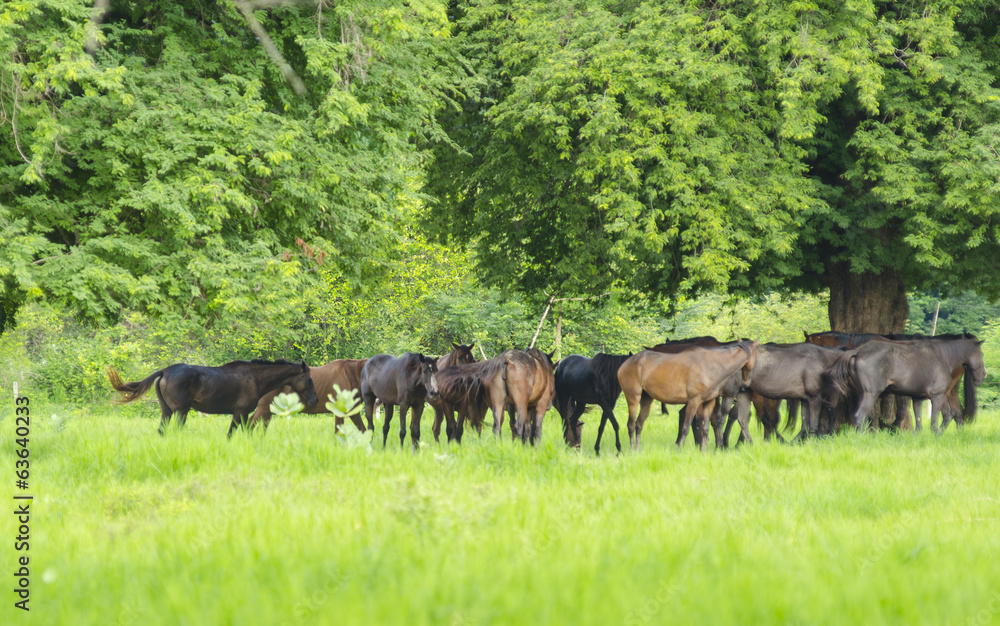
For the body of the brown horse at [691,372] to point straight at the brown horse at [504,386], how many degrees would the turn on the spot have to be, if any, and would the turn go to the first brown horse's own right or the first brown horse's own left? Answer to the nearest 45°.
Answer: approximately 180°

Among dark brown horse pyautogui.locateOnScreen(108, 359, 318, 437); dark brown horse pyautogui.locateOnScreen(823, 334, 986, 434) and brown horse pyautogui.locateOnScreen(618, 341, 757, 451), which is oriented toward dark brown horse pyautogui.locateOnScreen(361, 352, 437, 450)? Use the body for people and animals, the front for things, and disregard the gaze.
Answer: dark brown horse pyautogui.locateOnScreen(108, 359, 318, 437)

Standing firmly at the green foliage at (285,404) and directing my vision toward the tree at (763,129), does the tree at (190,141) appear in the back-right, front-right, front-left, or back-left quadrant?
front-left

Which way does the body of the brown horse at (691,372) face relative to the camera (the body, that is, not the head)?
to the viewer's right

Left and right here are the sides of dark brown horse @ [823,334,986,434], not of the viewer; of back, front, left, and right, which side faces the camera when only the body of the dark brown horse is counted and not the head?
right

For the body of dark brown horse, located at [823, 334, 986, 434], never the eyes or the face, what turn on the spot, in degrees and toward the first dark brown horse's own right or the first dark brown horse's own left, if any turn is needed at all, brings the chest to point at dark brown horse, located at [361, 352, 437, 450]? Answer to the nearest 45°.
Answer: approximately 135° to the first dark brown horse's own right

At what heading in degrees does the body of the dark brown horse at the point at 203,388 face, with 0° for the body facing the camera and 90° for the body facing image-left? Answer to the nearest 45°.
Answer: approximately 270°

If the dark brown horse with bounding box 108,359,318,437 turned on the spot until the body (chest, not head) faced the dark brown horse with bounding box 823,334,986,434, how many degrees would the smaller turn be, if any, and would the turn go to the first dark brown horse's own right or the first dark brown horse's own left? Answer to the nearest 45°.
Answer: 0° — it already faces it
